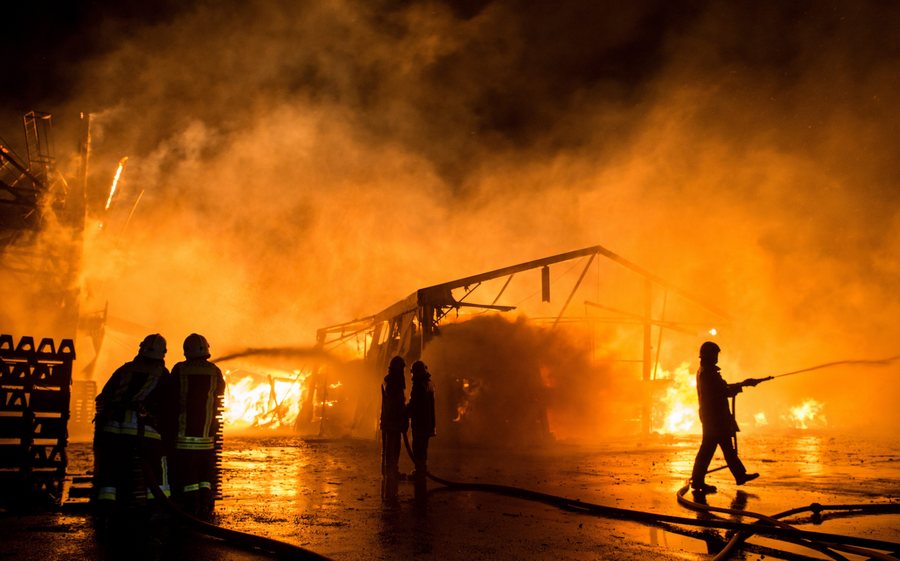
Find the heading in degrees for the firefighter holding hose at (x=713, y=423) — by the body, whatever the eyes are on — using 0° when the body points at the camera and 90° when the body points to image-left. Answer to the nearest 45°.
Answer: approximately 270°

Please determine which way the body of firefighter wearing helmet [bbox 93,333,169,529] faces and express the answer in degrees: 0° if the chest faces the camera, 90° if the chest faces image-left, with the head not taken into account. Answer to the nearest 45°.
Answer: approximately 225°

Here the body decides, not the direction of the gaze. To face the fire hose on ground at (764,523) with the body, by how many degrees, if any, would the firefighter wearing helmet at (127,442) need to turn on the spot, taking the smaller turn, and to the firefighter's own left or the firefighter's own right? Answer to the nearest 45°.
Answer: approximately 90° to the firefighter's own right

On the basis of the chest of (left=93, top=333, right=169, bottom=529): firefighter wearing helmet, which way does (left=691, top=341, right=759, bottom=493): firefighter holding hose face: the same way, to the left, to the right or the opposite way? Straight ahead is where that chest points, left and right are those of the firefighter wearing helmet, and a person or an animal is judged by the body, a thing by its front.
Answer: to the right

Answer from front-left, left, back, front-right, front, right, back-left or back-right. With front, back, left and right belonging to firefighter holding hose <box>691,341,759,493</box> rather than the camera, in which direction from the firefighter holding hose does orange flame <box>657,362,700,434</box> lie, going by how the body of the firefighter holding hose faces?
left

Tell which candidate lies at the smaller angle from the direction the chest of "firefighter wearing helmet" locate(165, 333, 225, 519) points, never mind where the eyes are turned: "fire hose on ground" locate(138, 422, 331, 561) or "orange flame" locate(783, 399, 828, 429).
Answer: the orange flame

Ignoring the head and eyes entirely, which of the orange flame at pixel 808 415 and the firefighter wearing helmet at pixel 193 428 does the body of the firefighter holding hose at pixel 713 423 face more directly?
the orange flame

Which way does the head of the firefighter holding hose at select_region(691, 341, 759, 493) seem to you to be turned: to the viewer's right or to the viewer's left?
to the viewer's right

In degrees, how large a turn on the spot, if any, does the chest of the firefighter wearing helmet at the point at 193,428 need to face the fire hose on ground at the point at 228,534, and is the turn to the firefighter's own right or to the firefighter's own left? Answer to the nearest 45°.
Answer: approximately 180°

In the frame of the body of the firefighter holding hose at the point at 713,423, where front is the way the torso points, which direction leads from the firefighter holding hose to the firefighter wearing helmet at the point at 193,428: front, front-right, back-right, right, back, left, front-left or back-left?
back-right

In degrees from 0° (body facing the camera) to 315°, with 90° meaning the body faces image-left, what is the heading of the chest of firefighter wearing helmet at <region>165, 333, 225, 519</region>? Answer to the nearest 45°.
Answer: approximately 180°

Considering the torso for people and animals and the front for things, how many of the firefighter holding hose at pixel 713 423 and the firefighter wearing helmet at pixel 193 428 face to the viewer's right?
1
